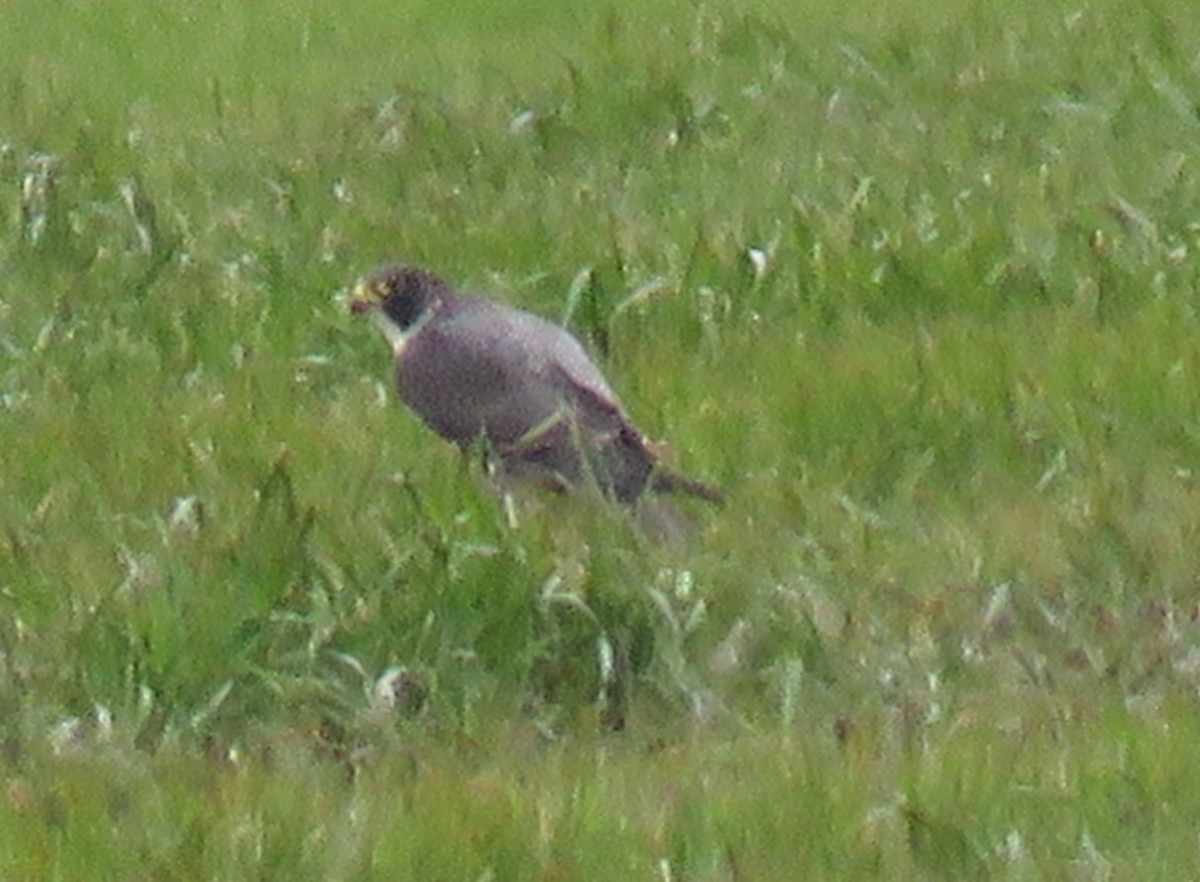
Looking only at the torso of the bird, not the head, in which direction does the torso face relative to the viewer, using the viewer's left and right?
facing to the left of the viewer
